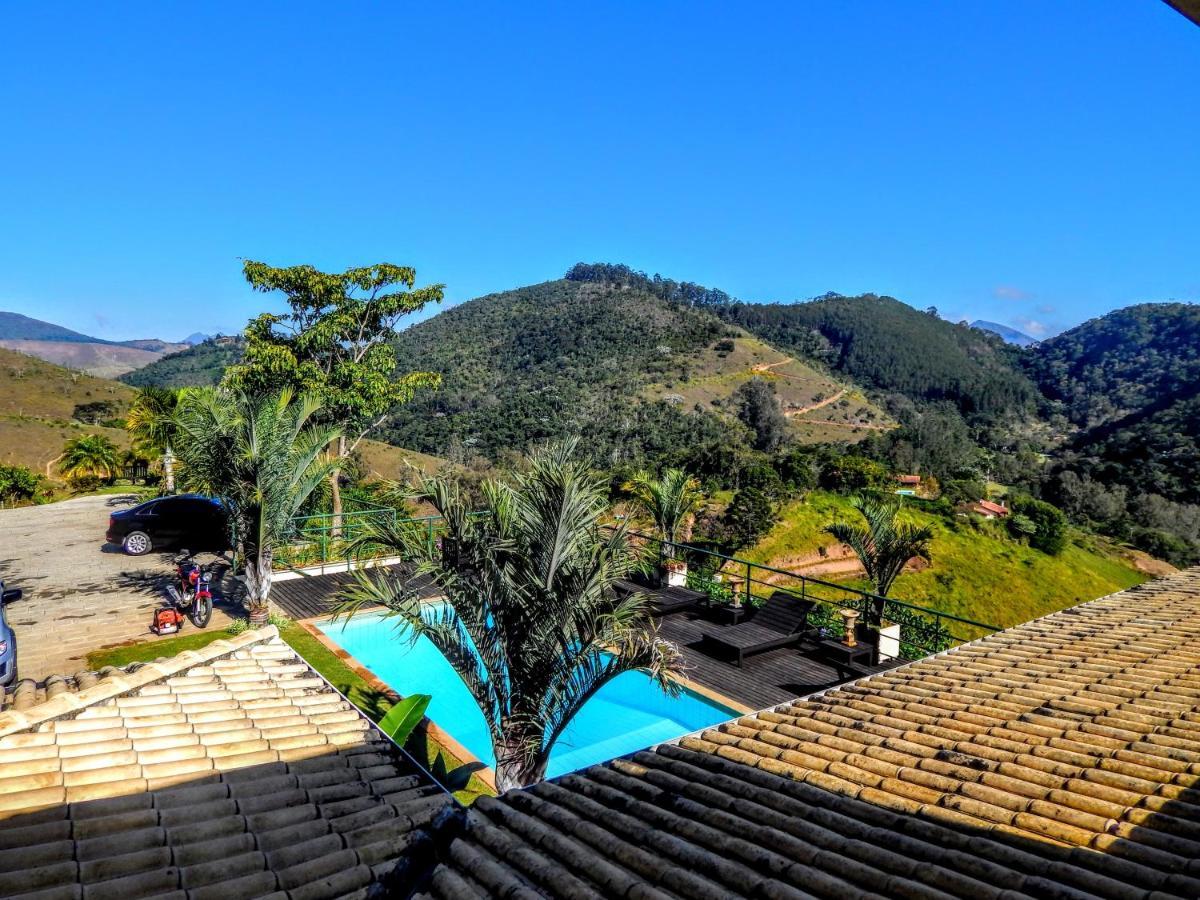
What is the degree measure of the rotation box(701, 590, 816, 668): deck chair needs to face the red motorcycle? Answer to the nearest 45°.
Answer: approximately 45° to its right

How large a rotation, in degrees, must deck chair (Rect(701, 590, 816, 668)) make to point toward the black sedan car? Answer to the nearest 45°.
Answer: approximately 45° to its right

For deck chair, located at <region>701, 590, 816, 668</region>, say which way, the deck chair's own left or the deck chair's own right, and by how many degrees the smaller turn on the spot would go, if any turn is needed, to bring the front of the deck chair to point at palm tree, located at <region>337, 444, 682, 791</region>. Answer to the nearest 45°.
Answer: approximately 45° to the deck chair's own left

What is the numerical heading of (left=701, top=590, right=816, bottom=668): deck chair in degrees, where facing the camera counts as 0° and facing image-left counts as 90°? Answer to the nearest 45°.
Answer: approximately 45°

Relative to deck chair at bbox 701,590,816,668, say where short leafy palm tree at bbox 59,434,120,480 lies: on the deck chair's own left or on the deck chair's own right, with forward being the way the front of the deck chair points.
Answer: on the deck chair's own right

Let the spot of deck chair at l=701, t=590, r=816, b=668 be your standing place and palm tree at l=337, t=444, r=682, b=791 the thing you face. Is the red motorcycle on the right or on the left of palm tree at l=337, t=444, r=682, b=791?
right

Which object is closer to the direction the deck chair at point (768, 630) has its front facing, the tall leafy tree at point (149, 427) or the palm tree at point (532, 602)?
the palm tree

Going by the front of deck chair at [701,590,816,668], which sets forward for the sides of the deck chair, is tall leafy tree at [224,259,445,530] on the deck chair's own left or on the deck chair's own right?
on the deck chair's own right

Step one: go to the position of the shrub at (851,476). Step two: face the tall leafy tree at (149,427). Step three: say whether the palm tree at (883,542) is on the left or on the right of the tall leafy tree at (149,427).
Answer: left
